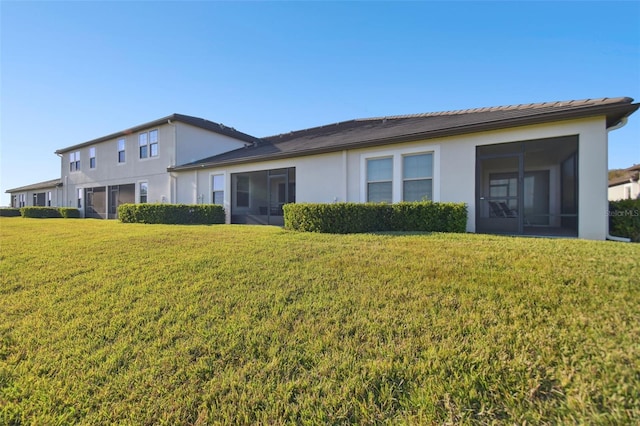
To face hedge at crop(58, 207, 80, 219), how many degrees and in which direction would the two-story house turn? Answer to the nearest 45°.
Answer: approximately 90° to its right

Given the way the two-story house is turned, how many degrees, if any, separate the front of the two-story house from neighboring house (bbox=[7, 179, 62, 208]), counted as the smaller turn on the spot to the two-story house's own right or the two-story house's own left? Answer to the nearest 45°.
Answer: approximately 90° to the two-story house's own left

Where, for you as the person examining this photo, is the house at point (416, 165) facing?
facing away from the viewer and to the right of the viewer

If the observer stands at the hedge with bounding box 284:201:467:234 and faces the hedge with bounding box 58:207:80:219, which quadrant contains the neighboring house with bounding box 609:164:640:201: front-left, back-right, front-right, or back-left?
back-right

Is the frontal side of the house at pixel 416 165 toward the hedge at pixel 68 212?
no

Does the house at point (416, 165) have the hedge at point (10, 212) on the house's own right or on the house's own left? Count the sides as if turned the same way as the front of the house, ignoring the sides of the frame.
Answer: on the house's own left

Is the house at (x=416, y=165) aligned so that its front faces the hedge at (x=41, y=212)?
no
